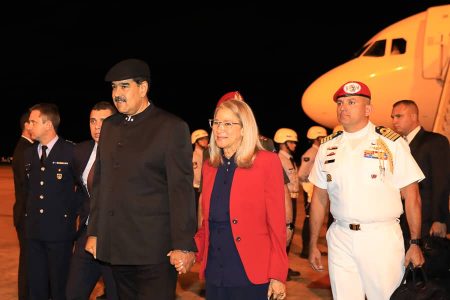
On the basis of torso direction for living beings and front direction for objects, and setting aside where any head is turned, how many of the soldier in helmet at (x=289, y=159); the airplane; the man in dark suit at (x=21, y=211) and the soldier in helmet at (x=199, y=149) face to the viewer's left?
1

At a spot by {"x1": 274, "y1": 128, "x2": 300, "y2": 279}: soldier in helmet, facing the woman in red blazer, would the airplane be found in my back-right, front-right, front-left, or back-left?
back-left

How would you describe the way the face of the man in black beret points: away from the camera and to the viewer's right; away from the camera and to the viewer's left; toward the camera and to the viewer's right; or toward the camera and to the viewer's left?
toward the camera and to the viewer's left

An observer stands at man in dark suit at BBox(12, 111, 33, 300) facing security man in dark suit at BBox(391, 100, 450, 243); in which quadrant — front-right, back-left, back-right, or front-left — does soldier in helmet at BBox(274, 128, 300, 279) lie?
front-left

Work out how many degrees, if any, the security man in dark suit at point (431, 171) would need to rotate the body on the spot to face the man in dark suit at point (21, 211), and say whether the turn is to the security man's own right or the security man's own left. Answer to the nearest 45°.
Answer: approximately 45° to the security man's own right

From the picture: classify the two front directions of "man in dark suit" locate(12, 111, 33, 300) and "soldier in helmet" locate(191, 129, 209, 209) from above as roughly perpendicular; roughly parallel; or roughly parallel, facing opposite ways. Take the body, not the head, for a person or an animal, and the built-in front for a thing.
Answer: roughly parallel

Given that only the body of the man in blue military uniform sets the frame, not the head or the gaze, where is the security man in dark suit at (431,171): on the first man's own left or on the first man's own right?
on the first man's own left

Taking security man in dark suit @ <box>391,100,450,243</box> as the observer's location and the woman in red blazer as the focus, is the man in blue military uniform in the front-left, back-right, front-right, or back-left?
front-right

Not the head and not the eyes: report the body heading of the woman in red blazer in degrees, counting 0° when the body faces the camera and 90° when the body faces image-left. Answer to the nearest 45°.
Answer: approximately 45°

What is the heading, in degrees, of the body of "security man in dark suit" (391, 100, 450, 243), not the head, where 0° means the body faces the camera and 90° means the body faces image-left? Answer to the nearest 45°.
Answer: approximately 45°

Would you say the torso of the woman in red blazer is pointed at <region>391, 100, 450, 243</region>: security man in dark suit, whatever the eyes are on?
no

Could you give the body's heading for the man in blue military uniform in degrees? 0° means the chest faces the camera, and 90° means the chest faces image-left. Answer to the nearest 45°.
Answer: approximately 45°

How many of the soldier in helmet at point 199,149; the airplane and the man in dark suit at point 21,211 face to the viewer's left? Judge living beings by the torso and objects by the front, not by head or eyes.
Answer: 1

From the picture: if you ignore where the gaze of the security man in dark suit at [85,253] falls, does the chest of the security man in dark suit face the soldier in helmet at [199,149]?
no

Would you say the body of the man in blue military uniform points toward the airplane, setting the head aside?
no
